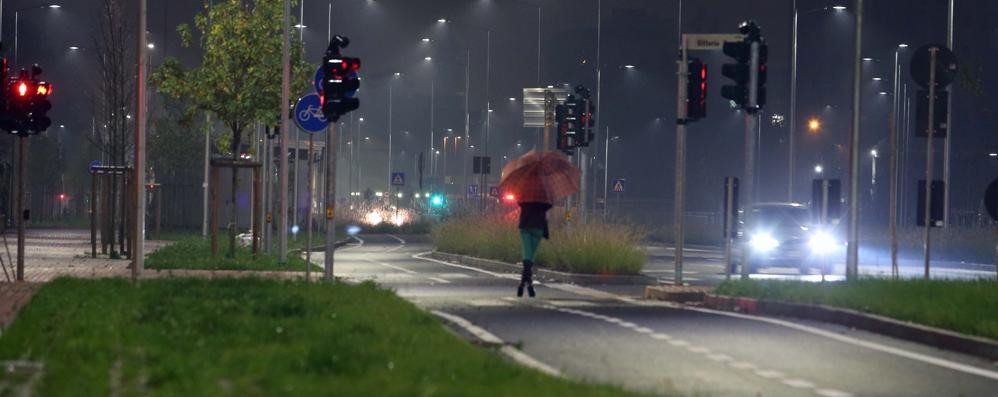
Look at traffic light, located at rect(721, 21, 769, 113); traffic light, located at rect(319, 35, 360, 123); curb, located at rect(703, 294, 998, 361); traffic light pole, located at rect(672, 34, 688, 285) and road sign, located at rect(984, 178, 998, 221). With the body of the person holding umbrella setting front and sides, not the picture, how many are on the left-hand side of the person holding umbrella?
1

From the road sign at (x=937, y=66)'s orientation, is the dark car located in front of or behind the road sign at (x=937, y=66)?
in front

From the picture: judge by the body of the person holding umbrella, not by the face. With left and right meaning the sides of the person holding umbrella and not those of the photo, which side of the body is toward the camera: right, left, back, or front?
back

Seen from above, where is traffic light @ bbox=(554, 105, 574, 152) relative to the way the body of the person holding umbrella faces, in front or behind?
in front

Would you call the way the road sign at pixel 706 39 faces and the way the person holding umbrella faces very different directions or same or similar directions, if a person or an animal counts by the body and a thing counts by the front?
very different directions

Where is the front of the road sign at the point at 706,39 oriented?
toward the camera

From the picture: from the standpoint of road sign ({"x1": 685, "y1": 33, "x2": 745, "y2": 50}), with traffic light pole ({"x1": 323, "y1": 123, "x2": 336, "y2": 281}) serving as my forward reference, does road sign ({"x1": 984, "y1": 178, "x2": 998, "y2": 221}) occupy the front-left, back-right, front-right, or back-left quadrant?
back-left

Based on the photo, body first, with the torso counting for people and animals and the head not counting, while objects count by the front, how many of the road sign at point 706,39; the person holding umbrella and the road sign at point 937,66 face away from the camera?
2

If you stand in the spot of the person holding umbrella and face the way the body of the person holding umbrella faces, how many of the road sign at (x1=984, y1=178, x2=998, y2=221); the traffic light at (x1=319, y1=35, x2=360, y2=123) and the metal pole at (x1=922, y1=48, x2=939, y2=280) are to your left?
1

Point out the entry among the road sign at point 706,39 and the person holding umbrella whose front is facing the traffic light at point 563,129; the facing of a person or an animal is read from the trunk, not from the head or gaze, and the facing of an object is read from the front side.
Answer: the person holding umbrella

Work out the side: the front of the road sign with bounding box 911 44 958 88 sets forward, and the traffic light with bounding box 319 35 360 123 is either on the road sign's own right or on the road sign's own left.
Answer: on the road sign's own left

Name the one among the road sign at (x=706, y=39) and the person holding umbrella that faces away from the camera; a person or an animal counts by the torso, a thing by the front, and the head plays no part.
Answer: the person holding umbrella

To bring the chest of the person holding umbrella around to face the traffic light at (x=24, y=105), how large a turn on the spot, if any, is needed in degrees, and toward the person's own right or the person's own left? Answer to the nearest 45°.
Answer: approximately 90° to the person's own left
